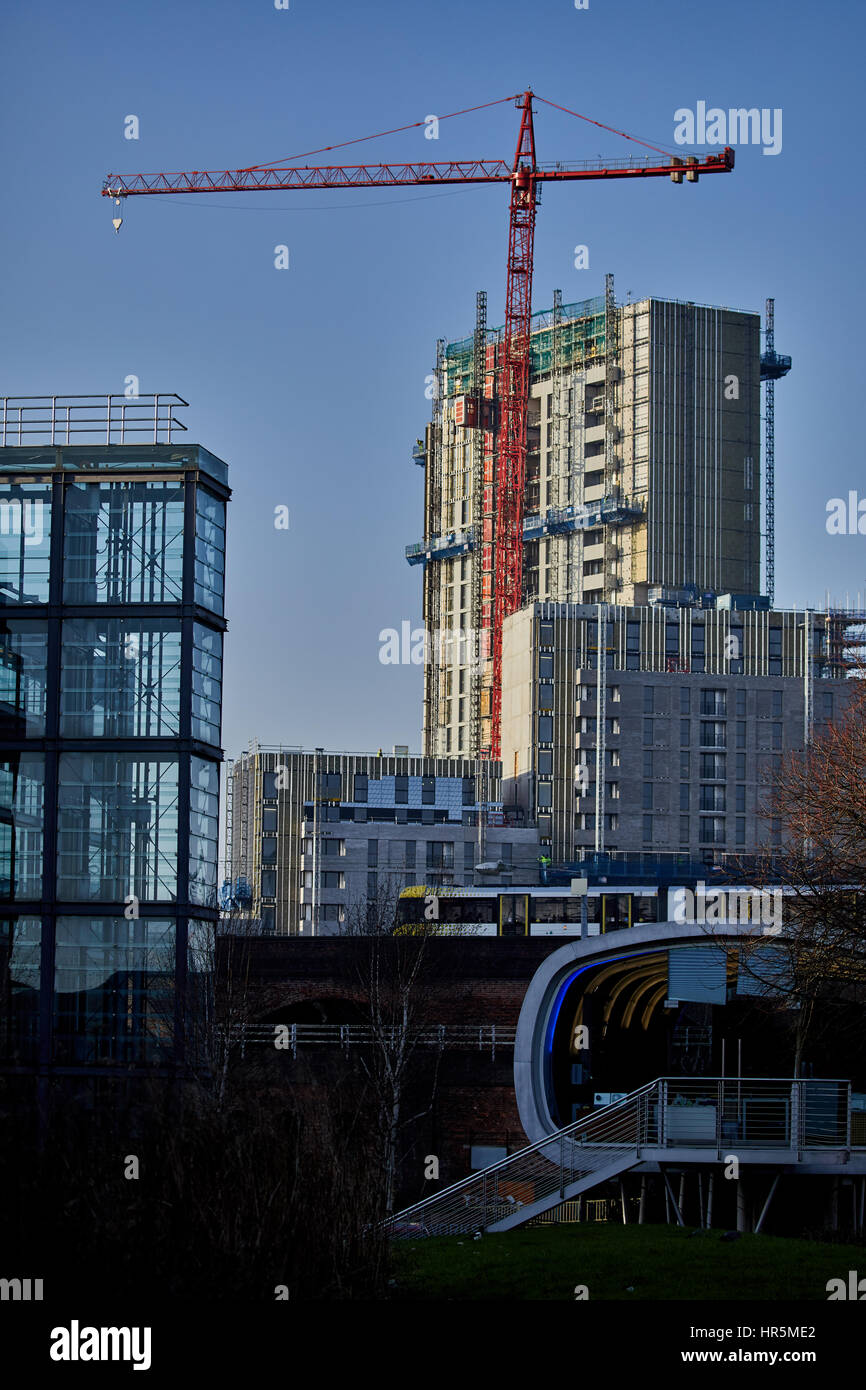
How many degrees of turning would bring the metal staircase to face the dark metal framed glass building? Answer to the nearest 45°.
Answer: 0° — it already faces it

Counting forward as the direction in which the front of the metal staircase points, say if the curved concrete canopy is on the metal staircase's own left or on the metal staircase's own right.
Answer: on the metal staircase's own right

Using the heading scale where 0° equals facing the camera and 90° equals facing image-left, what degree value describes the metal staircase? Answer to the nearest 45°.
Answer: approximately 90°

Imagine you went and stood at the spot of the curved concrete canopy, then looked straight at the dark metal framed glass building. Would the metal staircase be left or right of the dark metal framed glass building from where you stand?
left

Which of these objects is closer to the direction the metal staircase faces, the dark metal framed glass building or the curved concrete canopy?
the dark metal framed glass building
